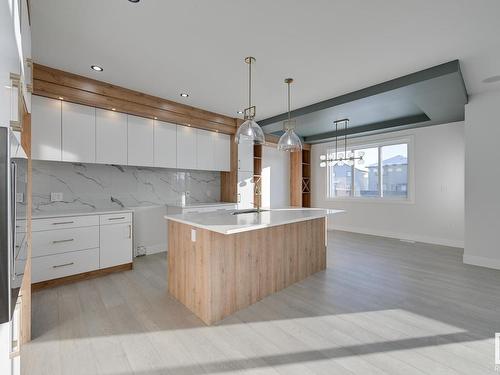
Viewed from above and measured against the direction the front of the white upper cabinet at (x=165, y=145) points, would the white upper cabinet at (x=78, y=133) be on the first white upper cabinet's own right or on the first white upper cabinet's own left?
on the first white upper cabinet's own right

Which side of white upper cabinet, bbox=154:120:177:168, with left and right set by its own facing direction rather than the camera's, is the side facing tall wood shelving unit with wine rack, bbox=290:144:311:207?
left

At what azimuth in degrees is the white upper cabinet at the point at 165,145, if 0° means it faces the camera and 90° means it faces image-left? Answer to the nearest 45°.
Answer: approximately 315°

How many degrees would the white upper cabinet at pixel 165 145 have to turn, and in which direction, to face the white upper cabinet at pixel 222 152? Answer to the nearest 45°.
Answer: approximately 90° to its left

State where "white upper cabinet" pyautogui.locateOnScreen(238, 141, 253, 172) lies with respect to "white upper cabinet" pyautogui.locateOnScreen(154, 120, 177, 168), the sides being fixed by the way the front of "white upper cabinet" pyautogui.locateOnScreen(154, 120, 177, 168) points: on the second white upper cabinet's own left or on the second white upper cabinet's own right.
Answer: on the second white upper cabinet's own left

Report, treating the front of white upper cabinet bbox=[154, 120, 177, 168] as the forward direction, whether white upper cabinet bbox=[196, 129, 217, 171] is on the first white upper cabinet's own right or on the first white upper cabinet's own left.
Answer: on the first white upper cabinet's own left
